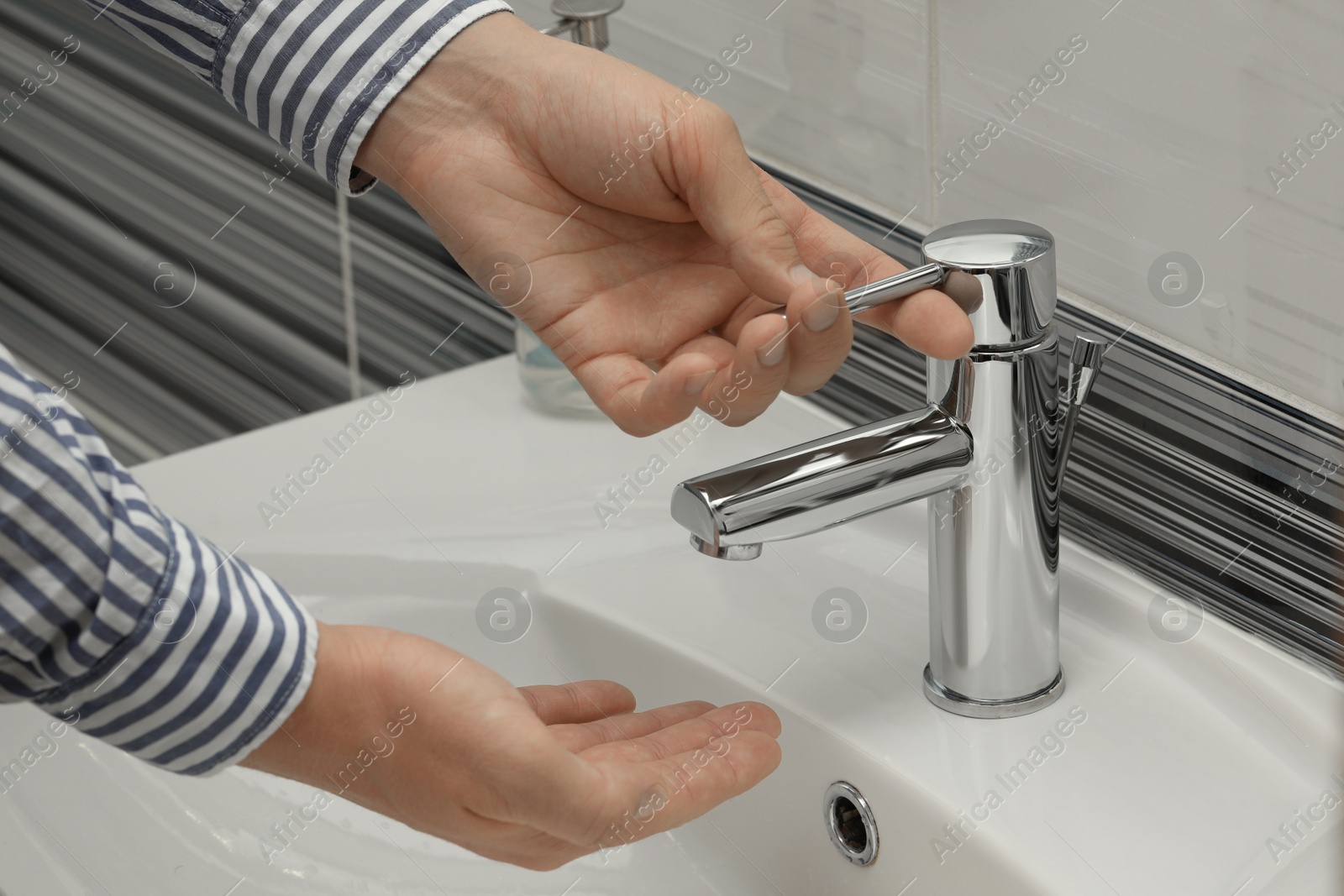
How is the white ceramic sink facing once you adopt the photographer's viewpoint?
facing the viewer and to the left of the viewer
